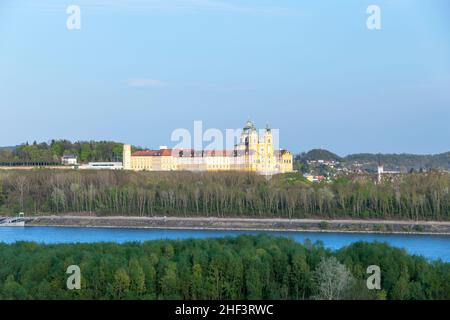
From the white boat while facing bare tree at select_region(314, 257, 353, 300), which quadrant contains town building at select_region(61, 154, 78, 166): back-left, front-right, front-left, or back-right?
back-left

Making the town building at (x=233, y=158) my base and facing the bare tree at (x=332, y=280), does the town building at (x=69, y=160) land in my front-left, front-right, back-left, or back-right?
back-right
